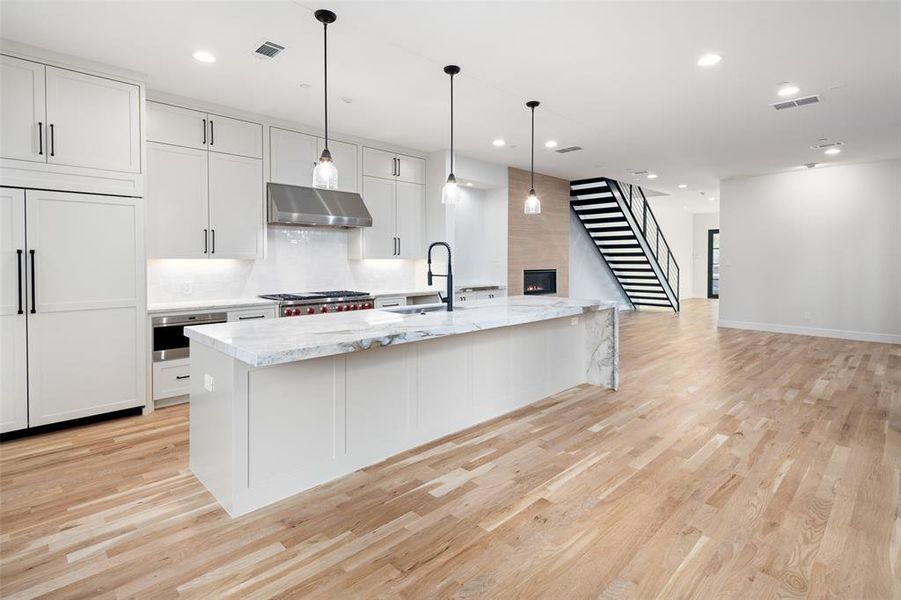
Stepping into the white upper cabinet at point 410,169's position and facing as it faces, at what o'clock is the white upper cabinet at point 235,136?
the white upper cabinet at point 235,136 is roughly at 3 o'clock from the white upper cabinet at point 410,169.

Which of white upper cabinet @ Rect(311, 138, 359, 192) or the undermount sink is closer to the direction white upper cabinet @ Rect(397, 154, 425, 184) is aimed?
the undermount sink

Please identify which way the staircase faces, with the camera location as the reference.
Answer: facing away from the viewer and to the right of the viewer

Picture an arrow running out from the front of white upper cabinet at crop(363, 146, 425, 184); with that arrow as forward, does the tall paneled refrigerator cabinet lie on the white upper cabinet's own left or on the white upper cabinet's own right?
on the white upper cabinet's own right

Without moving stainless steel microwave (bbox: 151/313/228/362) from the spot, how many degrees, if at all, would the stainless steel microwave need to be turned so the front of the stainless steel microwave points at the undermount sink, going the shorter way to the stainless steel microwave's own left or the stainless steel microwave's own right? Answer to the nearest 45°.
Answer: approximately 45° to the stainless steel microwave's own left

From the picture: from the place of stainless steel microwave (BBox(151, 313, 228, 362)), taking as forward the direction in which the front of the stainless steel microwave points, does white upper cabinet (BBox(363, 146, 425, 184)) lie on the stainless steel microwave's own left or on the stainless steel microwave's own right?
on the stainless steel microwave's own left

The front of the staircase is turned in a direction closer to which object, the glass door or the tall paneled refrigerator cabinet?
the glass door

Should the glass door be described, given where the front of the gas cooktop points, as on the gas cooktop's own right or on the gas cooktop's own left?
on the gas cooktop's own left

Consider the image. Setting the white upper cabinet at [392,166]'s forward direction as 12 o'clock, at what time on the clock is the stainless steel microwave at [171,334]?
The stainless steel microwave is roughly at 3 o'clock from the white upper cabinet.
